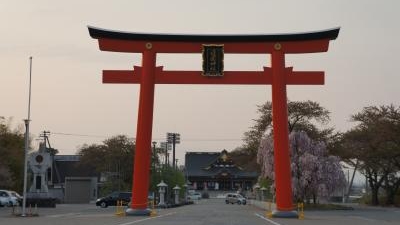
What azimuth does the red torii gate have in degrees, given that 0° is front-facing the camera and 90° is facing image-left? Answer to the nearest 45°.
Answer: approximately 0°
